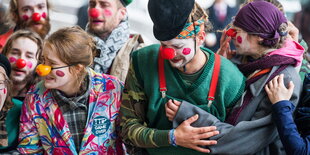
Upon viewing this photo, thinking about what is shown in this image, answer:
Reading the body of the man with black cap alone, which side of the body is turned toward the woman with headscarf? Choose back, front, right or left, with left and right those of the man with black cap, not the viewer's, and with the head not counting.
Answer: left

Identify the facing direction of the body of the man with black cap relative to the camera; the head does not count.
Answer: toward the camera

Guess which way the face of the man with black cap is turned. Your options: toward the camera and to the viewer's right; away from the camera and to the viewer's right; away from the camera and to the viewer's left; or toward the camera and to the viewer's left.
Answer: toward the camera and to the viewer's left

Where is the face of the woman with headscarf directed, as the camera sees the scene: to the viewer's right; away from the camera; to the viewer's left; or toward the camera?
to the viewer's left

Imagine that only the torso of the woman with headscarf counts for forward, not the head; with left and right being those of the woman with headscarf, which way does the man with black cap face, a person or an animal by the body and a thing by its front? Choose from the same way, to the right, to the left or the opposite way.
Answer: to the left

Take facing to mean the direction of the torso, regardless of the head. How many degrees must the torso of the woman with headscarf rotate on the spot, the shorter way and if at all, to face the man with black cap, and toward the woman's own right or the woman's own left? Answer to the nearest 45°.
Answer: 0° — they already face them

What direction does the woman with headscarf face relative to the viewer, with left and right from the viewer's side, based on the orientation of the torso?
facing to the left of the viewer

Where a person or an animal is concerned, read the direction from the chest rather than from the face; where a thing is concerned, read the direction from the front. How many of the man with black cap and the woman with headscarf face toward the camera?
1
